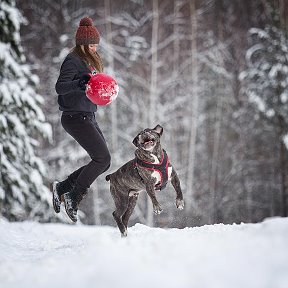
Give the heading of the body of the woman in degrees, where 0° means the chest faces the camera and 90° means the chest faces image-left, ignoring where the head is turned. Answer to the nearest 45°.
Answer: approximately 270°

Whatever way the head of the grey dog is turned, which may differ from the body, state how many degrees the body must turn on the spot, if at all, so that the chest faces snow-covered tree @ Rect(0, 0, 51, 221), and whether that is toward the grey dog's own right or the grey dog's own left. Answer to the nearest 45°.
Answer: approximately 180°

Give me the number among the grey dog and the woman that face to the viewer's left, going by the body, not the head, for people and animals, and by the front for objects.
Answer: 0

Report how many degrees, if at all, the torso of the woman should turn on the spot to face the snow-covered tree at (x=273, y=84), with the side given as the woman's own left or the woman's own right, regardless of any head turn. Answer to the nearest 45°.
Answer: approximately 45° to the woman's own left

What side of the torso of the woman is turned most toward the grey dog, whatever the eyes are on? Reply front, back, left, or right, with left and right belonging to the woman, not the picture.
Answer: front

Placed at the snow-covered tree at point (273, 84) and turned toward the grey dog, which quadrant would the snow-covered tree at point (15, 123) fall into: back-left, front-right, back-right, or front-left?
front-right

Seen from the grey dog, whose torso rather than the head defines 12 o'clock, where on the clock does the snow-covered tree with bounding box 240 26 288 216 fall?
The snow-covered tree is roughly at 8 o'clock from the grey dog.

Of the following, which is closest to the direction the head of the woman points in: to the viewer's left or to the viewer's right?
to the viewer's right

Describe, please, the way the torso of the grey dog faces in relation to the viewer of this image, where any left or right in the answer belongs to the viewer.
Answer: facing the viewer and to the right of the viewer
